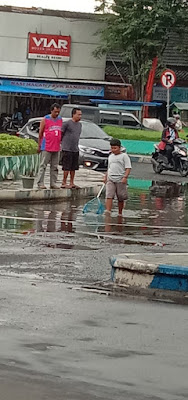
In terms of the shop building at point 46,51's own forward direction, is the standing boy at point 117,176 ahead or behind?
ahead

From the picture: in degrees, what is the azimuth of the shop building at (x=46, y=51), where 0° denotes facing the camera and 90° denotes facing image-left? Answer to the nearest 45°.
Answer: approximately 0°

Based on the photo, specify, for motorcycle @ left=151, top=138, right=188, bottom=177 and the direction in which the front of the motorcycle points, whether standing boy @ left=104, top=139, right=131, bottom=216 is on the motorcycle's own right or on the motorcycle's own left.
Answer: on the motorcycle's own right

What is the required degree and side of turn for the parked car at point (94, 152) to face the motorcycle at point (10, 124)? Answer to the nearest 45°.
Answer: approximately 135° to its left

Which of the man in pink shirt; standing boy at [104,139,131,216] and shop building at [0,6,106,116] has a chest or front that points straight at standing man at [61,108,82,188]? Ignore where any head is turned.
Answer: the shop building

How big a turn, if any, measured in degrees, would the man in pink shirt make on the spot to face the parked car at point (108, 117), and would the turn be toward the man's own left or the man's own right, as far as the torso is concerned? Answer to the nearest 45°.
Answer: approximately 135° to the man's own left

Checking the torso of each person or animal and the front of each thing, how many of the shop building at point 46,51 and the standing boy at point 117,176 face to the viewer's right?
0

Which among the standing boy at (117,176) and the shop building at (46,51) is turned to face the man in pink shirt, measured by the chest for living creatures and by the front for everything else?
the shop building
